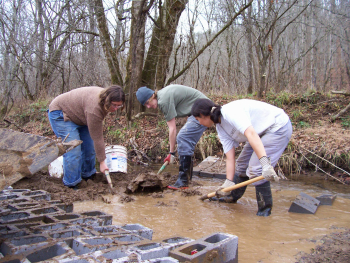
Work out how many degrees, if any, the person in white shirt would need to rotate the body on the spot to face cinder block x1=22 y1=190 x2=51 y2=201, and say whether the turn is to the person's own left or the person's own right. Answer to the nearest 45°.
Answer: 0° — they already face it

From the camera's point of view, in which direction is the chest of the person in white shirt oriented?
to the viewer's left

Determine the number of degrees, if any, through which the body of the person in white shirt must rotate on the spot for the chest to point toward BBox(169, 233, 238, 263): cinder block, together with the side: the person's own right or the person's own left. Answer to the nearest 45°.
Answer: approximately 90° to the person's own left

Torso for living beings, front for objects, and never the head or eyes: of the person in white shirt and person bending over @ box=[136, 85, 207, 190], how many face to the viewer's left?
2

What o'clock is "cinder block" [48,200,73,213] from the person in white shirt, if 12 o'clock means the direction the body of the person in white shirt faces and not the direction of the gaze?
The cinder block is roughly at 11 o'clock from the person in white shirt.

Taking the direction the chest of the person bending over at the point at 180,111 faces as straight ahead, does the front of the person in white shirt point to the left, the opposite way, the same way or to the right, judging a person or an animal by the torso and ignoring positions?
the same way

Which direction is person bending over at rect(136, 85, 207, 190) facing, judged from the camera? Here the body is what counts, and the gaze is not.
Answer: to the viewer's left

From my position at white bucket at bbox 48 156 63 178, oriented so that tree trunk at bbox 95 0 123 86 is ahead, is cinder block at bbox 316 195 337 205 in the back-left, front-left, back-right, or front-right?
back-right

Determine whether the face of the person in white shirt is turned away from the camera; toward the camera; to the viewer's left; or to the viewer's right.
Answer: to the viewer's left

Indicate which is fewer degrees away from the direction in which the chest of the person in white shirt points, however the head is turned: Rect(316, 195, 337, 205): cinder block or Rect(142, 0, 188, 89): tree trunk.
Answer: the tree trunk

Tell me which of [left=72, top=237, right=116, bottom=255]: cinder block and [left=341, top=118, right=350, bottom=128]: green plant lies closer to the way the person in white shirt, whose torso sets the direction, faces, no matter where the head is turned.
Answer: the cinder block

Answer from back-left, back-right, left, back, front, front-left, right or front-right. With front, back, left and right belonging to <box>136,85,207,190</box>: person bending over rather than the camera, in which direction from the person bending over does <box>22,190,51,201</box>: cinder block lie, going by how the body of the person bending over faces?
front-left
